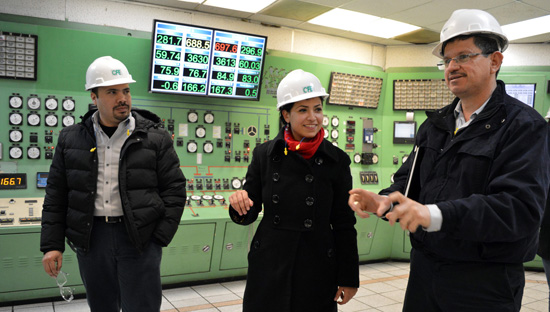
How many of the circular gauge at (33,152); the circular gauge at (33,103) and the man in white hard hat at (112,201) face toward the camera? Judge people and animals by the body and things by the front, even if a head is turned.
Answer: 3

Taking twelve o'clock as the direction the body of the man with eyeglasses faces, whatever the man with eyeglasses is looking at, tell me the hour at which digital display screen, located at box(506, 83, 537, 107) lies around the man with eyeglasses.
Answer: The digital display screen is roughly at 5 o'clock from the man with eyeglasses.

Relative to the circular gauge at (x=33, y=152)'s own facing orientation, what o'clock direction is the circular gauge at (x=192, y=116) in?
the circular gauge at (x=192, y=116) is roughly at 9 o'clock from the circular gauge at (x=33, y=152).

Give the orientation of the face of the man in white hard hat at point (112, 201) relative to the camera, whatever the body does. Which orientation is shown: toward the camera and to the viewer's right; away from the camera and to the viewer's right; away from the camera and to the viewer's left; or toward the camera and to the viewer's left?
toward the camera and to the viewer's right

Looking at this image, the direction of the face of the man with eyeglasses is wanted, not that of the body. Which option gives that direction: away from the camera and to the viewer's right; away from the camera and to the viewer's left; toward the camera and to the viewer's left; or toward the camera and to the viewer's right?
toward the camera and to the viewer's left

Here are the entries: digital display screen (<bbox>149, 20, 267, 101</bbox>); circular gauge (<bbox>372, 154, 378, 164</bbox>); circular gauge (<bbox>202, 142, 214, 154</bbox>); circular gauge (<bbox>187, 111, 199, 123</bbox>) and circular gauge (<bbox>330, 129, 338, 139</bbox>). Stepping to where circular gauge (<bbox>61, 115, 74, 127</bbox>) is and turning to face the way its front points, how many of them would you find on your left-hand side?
5

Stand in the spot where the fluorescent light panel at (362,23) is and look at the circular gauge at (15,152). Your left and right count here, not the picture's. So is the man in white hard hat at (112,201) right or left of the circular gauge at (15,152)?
left

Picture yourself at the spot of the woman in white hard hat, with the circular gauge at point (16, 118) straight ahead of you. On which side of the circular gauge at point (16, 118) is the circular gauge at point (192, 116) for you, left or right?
right

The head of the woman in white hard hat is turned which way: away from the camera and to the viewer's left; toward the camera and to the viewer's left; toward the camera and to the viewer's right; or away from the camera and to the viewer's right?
toward the camera and to the viewer's right

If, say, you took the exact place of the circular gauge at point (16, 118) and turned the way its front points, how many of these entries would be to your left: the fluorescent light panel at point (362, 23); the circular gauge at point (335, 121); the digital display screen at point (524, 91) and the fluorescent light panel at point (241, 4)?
4

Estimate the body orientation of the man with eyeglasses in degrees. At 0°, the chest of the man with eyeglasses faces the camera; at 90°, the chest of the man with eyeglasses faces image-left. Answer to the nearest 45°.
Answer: approximately 45°

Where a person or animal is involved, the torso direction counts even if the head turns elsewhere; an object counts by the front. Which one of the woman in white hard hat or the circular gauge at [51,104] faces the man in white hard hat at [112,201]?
the circular gauge
